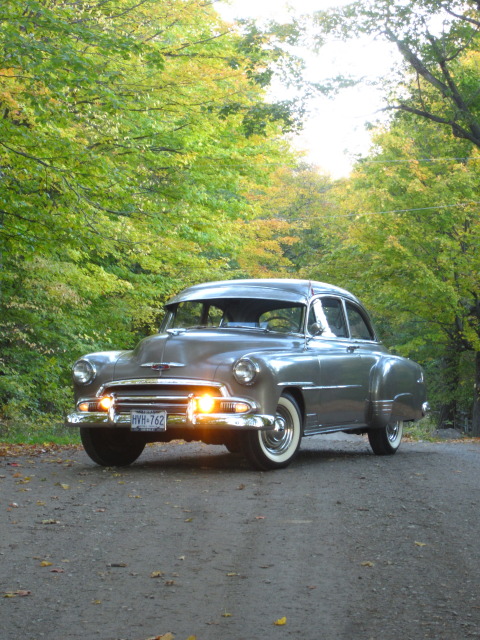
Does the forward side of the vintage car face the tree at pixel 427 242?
no

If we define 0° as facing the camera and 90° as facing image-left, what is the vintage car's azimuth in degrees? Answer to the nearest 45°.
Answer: approximately 45°

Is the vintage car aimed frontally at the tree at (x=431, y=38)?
no

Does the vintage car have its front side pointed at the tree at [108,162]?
no
